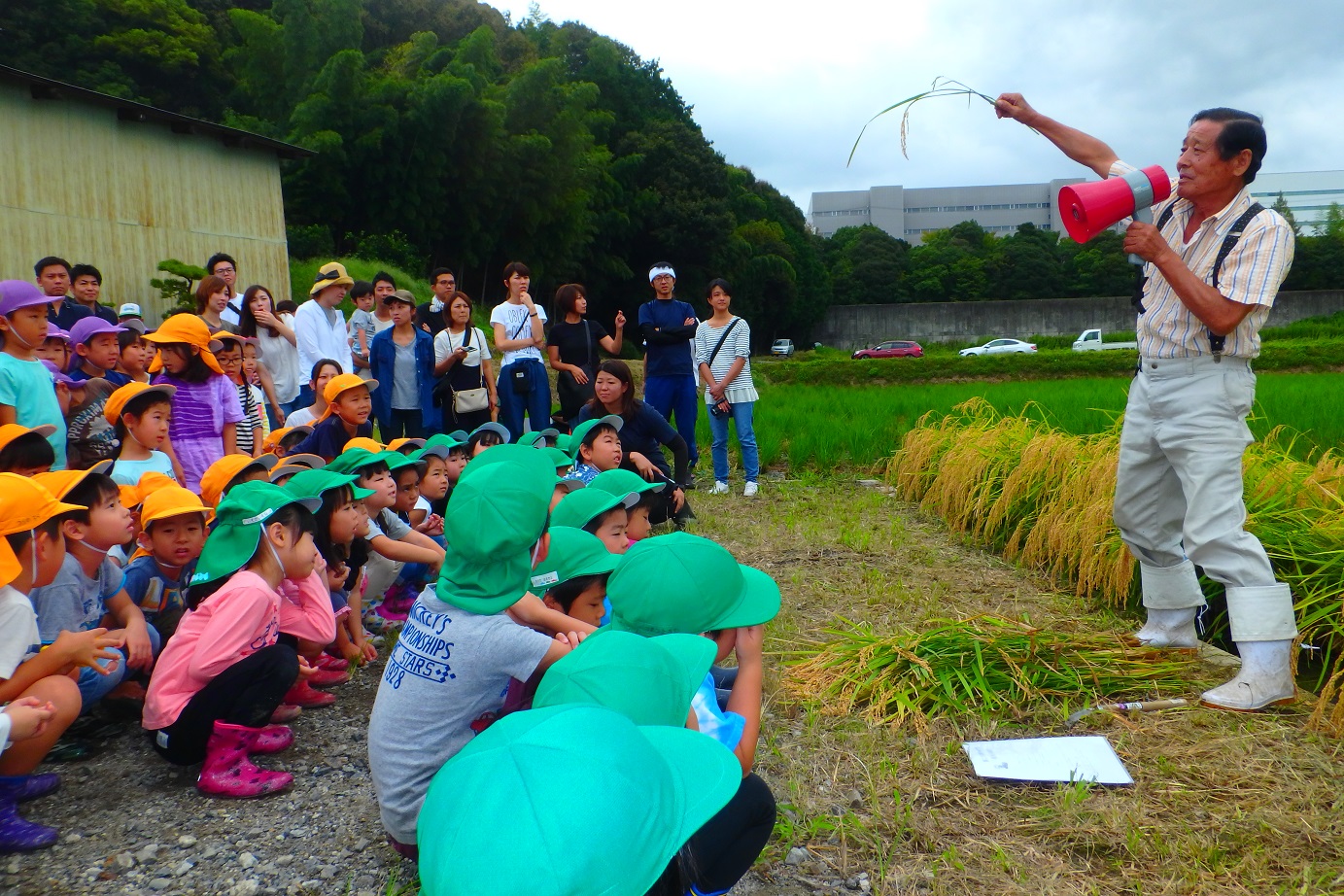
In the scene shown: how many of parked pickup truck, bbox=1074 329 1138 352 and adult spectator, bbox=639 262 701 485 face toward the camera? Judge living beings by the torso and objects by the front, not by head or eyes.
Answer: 1

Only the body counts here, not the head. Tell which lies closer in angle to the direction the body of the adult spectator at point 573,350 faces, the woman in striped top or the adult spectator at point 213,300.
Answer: the woman in striped top

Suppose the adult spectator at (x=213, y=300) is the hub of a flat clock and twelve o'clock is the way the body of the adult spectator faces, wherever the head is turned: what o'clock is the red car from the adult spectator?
The red car is roughly at 9 o'clock from the adult spectator.

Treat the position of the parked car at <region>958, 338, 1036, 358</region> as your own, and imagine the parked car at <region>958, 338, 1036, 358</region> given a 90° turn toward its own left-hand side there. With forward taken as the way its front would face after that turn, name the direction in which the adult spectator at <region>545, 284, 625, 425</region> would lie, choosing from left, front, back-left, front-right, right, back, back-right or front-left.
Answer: front

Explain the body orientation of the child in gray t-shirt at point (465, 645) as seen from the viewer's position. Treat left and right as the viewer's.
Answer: facing away from the viewer and to the right of the viewer

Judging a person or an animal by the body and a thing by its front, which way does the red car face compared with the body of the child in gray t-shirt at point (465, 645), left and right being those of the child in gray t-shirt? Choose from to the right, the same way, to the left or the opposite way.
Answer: to the left

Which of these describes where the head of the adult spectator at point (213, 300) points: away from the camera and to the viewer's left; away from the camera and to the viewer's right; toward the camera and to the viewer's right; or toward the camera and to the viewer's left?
toward the camera and to the viewer's right

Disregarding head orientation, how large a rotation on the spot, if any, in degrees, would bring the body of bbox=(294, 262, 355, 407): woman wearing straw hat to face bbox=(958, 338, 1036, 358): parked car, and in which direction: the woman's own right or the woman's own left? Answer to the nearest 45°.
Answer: approximately 90° to the woman's own left

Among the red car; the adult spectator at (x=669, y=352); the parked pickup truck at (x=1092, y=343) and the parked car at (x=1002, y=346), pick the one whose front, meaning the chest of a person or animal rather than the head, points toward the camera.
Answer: the adult spectator

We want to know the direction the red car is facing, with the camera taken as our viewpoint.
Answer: facing to the left of the viewer

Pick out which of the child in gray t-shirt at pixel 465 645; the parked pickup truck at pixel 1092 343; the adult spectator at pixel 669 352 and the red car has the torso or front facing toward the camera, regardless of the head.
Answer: the adult spectator

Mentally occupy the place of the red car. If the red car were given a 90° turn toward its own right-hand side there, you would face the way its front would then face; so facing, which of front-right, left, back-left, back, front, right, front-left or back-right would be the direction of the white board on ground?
back

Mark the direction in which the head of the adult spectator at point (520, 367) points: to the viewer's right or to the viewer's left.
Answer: to the viewer's right

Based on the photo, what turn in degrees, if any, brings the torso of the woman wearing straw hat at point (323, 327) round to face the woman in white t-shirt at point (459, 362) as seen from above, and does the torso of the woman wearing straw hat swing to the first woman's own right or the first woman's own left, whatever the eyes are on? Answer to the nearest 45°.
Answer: approximately 45° to the first woman's own left
